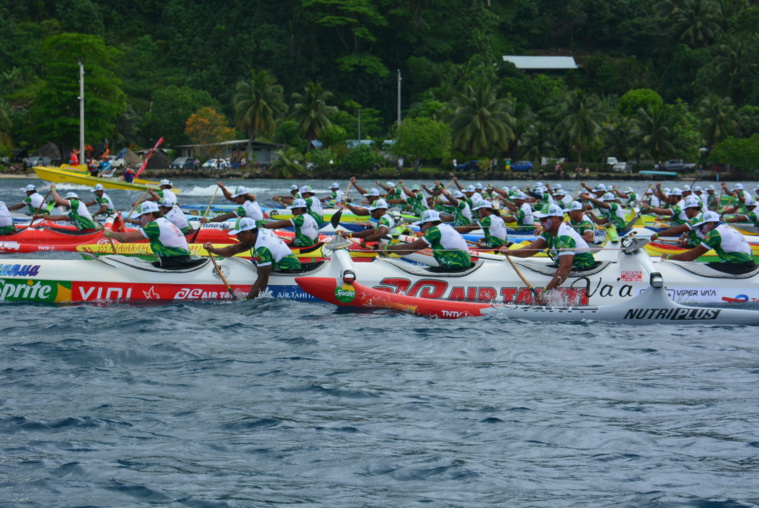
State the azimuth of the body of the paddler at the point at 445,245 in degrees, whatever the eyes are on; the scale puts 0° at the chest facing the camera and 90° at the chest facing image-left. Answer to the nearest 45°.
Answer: approximately 90°

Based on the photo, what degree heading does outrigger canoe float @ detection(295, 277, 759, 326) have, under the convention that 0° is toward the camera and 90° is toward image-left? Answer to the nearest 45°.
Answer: approximately 90°

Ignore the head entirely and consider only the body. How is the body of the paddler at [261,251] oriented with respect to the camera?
to the viewer's left

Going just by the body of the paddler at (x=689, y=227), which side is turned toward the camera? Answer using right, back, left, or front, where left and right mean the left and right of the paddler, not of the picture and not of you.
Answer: left

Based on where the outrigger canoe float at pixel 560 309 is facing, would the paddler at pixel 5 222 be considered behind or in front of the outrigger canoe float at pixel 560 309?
in front

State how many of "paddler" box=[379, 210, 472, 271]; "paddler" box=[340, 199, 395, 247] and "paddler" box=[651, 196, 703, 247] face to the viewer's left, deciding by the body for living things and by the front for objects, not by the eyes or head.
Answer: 3

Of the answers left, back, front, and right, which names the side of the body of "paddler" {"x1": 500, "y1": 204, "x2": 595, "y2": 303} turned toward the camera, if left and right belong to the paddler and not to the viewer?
left

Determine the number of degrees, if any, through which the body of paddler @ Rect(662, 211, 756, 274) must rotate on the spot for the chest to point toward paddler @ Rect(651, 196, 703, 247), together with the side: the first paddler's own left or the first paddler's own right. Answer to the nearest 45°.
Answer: approximately 90° to the first paddler's own right

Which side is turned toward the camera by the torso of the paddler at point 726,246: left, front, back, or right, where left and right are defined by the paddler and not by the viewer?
left

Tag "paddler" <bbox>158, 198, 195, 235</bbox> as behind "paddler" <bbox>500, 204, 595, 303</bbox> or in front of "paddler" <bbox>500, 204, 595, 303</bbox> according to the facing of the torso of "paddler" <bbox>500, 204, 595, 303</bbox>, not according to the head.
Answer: in front

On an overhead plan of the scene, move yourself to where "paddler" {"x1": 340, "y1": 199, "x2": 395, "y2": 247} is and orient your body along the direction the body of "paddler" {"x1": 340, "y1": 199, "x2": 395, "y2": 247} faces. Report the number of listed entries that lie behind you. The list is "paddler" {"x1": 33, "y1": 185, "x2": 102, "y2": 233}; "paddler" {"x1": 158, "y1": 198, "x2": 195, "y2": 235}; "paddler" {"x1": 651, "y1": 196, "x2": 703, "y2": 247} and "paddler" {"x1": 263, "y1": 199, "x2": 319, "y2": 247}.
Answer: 1

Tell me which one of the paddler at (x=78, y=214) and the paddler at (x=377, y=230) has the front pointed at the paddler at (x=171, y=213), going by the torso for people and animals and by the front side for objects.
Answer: the paddler at (x=377, y=230)

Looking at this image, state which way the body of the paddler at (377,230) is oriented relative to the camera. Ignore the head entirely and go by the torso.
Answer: to the viewer's left

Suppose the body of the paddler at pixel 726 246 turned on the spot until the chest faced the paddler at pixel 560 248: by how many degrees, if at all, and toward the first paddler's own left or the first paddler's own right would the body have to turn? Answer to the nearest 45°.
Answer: approximately 45° to the first paddler's own left

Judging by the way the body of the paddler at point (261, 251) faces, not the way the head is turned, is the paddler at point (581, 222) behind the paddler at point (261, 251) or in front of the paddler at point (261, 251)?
behind
